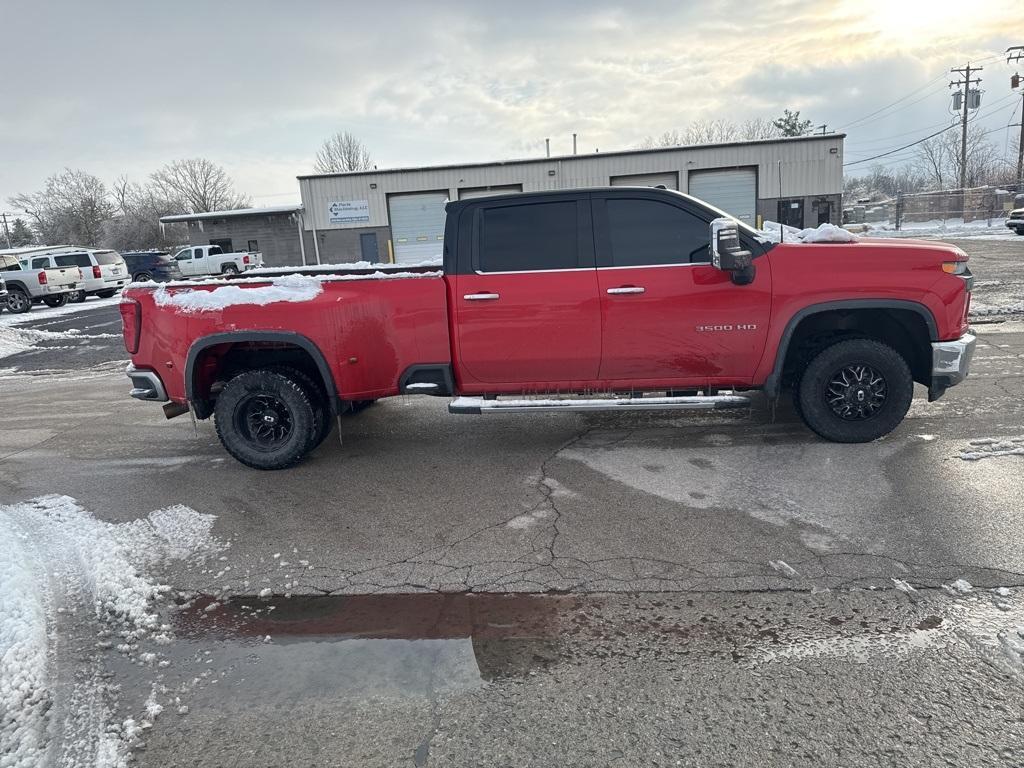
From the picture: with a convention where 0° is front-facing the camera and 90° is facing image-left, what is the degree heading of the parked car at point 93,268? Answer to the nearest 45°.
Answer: approximately 135°

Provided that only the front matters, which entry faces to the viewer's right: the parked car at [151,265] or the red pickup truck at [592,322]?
the red pickup truck

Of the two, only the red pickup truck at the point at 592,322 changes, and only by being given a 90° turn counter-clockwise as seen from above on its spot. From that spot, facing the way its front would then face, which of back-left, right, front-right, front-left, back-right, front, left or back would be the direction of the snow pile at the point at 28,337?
front-left

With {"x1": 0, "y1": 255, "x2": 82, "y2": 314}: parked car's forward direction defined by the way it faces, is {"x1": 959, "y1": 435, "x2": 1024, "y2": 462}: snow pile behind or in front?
behind

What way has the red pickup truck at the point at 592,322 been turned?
to the viewer's right

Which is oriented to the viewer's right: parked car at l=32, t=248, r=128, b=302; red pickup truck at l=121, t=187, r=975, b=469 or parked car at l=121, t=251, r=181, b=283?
the red pickup truck

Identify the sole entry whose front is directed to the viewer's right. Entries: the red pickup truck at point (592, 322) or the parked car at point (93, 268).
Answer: the red pickup truck

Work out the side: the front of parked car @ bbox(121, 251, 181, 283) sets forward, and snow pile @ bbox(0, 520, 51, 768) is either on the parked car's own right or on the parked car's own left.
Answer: on the parked car's own left

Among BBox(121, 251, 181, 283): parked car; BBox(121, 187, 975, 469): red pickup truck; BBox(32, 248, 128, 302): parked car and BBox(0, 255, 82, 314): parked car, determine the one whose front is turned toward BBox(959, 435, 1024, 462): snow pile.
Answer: the red pickup truck

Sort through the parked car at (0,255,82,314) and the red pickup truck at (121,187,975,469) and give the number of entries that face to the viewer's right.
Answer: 1

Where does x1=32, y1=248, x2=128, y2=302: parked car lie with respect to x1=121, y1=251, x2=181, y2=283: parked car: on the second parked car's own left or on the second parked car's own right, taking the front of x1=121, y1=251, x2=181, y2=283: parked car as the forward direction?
on the second parked car's own left

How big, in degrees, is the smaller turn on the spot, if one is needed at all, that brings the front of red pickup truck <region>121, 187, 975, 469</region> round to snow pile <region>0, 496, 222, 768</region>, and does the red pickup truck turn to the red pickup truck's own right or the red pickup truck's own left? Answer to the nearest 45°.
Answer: approximately 135° to the red pickup truck's own right

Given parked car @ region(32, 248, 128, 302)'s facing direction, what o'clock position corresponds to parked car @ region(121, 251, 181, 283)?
parked car @ region(121, 251, 181, 283) is roughly at 2 o'clock from parked car @ region(32, 248, 128, 302).
